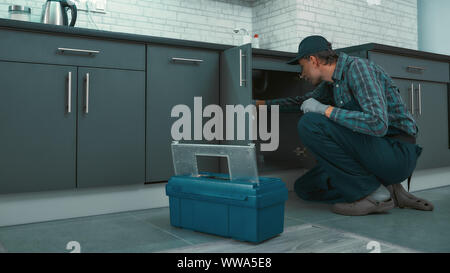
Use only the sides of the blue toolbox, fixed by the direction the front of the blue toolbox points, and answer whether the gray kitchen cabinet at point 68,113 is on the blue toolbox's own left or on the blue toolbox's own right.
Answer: on the blue toolbox's own right

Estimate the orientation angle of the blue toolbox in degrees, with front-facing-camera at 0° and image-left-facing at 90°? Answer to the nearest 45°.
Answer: approximately 45°

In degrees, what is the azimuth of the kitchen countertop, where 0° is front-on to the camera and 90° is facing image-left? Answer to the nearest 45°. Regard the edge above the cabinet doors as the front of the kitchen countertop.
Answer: approximately 315°

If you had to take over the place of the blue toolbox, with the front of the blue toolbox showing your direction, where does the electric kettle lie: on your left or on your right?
on your right
